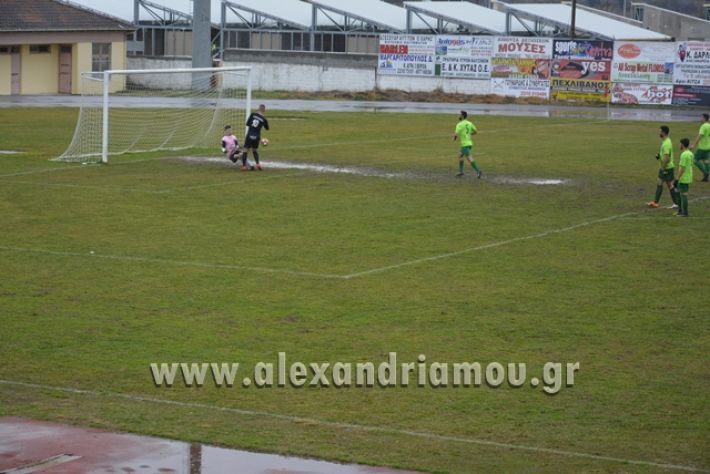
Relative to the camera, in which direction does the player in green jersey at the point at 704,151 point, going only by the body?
to the viewer's left

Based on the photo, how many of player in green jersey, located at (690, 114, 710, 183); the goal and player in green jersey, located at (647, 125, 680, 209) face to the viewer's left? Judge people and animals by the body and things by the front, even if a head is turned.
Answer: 2

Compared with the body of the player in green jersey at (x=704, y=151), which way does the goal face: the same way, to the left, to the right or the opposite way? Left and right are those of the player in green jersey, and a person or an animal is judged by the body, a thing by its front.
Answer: the opposite way

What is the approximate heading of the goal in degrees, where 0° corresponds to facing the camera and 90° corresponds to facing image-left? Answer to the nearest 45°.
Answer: approximately 315°

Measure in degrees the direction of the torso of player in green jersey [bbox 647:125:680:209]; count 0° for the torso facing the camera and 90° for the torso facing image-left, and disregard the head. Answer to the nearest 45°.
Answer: approximately 90°

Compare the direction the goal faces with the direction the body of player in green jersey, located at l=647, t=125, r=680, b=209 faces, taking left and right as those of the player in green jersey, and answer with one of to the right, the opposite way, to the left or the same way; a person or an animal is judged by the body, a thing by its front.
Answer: the opposite way

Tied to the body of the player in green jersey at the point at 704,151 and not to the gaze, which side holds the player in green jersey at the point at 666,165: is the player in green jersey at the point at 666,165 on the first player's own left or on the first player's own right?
on the first player's own left

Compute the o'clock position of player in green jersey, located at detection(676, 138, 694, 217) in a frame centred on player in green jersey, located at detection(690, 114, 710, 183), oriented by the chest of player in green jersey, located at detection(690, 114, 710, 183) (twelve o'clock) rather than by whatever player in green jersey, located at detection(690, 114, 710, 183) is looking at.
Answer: player in green jersey, located at detection(676, 138, 694, 217) is roughly at 9 o'clock from player in green jersey, located at detection(690, 114, 710, 183).

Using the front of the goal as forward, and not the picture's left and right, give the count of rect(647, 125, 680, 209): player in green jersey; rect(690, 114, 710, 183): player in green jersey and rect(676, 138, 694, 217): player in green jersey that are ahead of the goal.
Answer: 3

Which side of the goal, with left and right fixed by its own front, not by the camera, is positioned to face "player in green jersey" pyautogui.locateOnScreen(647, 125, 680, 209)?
front

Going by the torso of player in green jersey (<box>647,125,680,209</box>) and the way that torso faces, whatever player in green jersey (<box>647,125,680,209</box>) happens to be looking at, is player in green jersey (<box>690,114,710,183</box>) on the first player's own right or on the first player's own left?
on the first player's own right

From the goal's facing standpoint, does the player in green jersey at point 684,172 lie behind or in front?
in front

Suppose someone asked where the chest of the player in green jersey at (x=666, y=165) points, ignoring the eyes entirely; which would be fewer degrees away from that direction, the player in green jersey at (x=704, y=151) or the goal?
the goal
